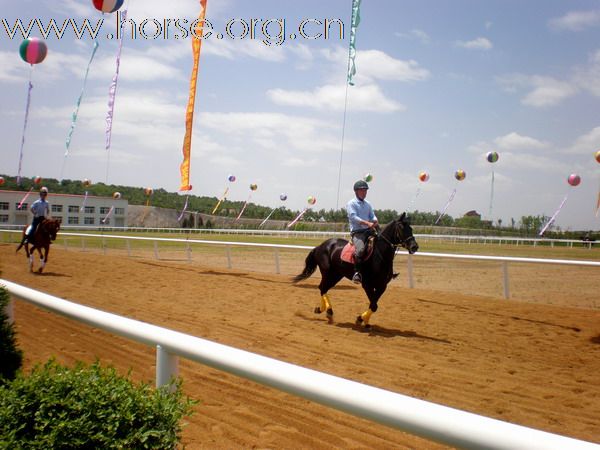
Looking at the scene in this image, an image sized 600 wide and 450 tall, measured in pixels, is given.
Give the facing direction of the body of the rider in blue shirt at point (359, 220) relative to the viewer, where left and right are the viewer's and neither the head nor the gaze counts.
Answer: facing the viewer and to the right of the viewer

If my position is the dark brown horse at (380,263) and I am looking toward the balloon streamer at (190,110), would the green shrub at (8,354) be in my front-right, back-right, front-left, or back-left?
back-left

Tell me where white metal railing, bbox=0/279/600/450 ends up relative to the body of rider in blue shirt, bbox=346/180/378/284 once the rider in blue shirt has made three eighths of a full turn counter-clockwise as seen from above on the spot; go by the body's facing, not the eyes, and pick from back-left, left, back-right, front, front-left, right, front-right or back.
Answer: back

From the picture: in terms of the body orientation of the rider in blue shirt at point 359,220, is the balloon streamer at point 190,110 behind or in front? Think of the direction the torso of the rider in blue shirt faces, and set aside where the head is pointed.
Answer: behind

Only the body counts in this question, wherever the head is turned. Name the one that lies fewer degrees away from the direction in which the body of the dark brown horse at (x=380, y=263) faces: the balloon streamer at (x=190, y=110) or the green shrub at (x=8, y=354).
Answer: the green shrub

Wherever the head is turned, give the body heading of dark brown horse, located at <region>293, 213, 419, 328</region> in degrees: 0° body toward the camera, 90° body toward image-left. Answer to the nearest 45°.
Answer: approximately 315°

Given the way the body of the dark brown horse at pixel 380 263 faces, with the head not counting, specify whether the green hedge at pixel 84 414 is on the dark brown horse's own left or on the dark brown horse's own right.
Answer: on the dark brown horse's own right
